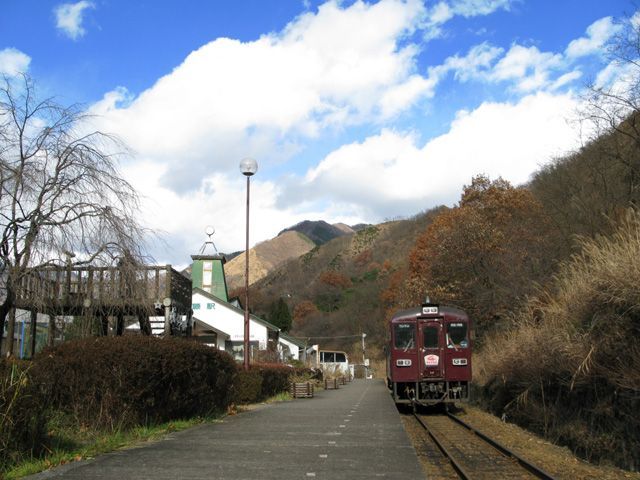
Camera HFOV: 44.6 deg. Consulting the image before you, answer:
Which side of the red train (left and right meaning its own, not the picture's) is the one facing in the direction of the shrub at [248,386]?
right

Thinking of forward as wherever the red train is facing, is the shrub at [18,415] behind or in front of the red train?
in front

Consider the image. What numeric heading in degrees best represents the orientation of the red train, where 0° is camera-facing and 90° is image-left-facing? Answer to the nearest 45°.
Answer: approximately 0°

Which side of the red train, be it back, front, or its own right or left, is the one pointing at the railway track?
front

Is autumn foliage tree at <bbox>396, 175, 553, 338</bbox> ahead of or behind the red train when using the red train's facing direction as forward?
behind

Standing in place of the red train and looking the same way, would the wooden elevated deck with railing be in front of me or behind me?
in front

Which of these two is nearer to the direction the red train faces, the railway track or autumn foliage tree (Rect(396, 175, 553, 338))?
the railway track

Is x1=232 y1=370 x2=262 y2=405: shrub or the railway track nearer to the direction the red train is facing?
the railway track

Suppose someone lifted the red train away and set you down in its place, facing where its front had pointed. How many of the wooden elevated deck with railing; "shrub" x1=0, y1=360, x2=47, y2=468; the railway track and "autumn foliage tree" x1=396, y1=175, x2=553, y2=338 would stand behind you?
1
